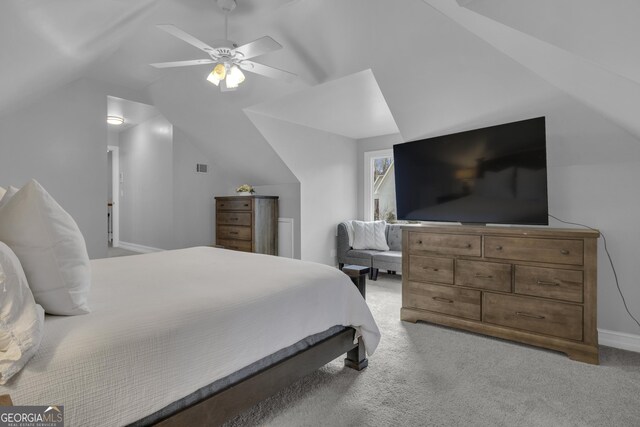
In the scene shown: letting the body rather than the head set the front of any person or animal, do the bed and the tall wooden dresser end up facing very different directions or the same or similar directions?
very different directions

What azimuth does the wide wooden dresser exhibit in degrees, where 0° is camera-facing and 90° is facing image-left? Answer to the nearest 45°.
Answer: approximately 45°

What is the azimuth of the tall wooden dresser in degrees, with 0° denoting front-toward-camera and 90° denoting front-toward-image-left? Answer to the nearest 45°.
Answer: approximately 45°

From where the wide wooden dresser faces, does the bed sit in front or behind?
in front

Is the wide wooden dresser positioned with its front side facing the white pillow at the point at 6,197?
yes

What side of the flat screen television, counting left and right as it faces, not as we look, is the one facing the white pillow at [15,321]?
front

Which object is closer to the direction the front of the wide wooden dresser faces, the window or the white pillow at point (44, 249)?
the white pillow

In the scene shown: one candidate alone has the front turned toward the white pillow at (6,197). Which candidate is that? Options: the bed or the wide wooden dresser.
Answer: the wide wooden dresser

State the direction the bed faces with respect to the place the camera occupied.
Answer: facing away from the viewer and to the right of the viewer

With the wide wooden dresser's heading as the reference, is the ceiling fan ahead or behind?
ahead

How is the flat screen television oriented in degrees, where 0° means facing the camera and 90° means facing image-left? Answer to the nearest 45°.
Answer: approximately 45°

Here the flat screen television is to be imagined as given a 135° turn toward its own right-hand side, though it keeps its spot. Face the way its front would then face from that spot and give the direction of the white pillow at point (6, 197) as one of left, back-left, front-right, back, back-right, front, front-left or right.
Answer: back-left

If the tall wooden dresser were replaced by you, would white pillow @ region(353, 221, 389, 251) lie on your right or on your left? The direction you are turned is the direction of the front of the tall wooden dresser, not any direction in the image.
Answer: on your left

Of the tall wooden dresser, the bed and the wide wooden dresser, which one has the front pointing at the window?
the bed

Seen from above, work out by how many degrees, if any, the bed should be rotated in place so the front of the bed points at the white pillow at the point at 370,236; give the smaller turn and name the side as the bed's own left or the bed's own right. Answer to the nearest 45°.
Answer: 0° — it already faces it

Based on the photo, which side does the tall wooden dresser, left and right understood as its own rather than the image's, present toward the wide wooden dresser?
left
